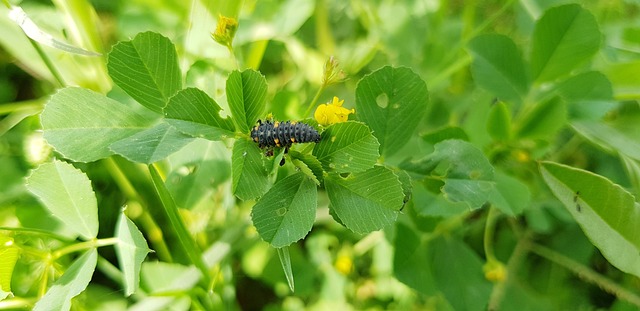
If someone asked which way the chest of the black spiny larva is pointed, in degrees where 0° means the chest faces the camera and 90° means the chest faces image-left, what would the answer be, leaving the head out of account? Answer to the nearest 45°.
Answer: approximately 90°

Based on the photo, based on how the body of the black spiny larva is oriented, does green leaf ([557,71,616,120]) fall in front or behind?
behind

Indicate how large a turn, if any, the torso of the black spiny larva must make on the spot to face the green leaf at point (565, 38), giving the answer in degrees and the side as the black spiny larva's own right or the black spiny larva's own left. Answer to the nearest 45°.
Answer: approximately 135° to the black spiny larva's own right
